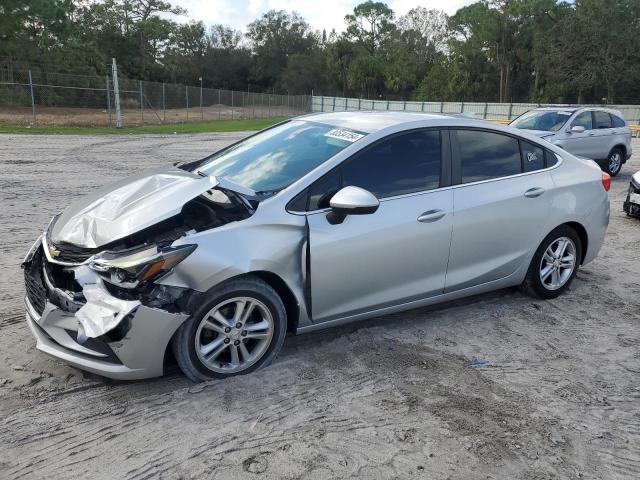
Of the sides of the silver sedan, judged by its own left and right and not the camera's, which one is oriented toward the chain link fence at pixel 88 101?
right

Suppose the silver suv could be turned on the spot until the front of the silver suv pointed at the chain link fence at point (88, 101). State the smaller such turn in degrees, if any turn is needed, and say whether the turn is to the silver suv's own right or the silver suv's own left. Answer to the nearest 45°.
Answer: approximately 45° to the silver suv's own right

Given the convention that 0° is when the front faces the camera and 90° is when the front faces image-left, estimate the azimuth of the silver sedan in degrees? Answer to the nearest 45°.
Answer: approximately 45°

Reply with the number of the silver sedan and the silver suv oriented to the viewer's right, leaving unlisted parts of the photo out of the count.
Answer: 0

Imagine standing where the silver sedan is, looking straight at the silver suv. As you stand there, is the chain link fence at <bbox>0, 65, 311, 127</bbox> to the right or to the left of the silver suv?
left

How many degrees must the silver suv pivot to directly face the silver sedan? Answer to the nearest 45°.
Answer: approximately 45° to its left

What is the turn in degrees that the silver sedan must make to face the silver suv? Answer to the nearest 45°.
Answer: approximately 180°

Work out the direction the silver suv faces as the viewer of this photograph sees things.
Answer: facing the viewer and to the left of the viewer
